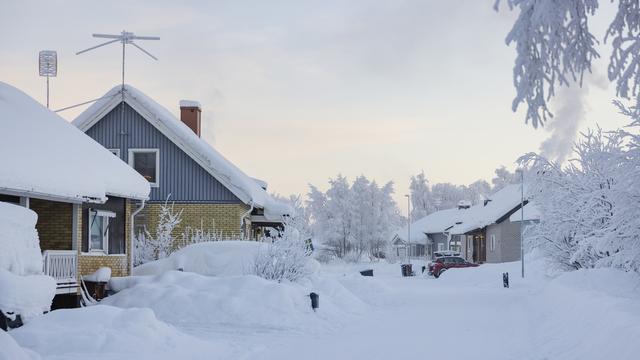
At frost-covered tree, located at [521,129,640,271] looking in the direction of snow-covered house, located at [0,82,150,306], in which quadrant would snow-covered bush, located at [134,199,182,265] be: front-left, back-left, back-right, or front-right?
front-right

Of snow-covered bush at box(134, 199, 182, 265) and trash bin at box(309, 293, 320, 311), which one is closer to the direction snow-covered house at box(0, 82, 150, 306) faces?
the trash bin

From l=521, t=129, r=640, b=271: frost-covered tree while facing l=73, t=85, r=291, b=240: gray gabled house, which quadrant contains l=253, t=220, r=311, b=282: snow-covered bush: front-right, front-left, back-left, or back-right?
front-left

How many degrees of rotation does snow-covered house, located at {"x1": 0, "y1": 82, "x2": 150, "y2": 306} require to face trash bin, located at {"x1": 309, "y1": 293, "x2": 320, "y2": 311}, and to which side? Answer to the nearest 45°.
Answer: approximately 45° to its left
